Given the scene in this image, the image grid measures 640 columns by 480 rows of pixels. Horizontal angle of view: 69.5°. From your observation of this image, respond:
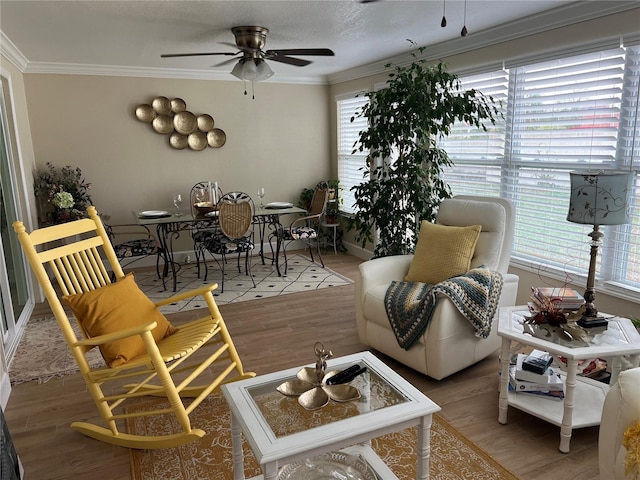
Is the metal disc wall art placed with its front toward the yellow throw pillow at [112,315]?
yes

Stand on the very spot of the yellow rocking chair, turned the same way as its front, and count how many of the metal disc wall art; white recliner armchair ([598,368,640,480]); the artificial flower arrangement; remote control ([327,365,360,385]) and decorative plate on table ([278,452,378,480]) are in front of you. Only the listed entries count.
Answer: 3

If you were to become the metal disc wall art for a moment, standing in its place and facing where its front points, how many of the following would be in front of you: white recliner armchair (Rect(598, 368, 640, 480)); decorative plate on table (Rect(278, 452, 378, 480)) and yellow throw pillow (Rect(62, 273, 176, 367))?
3

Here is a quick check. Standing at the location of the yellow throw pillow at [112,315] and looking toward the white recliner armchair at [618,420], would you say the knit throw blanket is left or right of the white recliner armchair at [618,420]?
left

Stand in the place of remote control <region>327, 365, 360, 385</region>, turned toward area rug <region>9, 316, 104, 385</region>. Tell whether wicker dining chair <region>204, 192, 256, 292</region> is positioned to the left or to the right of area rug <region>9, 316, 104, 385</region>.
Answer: right

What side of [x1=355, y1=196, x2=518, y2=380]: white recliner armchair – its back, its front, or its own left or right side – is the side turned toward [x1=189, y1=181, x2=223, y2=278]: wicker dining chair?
right

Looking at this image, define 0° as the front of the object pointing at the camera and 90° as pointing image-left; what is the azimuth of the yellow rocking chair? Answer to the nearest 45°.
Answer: approximately 315°

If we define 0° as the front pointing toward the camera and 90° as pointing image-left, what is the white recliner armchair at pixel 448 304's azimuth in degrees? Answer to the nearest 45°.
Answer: approximately 45°

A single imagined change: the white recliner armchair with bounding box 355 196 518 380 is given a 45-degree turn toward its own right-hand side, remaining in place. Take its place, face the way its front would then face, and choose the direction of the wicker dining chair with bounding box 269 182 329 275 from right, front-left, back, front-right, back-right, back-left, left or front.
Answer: front-right

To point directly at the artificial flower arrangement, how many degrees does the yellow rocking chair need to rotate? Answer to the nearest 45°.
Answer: approximately 135° to its left

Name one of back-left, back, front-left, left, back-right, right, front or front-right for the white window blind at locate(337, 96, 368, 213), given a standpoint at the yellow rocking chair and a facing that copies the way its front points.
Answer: left

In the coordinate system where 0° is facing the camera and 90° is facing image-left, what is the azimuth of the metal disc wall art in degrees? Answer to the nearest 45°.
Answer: approximately 0°
